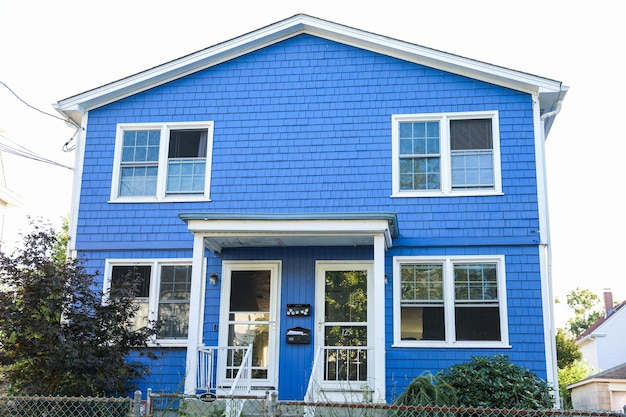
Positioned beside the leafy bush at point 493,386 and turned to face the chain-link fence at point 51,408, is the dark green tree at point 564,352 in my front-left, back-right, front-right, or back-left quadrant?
back-right

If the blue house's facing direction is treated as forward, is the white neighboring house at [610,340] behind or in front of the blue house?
behind

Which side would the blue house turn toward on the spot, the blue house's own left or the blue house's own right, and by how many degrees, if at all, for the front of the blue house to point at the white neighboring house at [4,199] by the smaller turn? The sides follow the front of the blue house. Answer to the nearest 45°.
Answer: approximately 135° to the blue house's own right

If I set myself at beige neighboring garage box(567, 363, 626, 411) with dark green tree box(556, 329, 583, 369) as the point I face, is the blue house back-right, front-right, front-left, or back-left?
back-left

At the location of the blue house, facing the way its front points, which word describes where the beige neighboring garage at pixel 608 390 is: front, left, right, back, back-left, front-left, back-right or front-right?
back-left

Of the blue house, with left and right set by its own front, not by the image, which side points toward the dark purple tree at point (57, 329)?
right

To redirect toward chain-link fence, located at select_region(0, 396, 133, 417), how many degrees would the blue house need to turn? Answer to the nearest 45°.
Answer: approximately 45° to its right

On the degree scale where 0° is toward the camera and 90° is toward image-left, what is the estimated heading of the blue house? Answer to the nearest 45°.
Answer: approximately 0°
